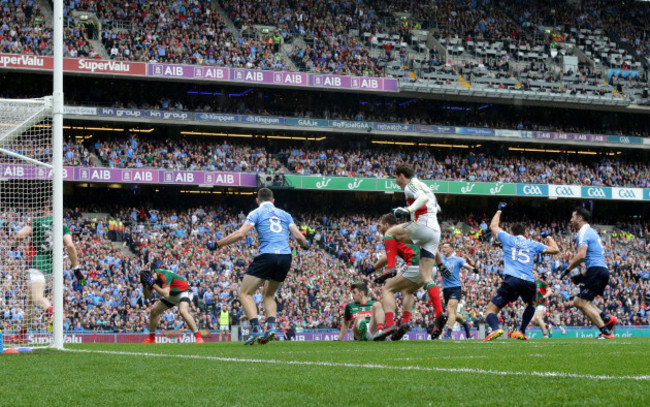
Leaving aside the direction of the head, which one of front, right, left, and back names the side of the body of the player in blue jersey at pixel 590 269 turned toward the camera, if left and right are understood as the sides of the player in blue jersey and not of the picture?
left

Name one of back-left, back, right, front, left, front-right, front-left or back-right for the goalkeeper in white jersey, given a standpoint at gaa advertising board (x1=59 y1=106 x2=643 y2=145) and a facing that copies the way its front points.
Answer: front

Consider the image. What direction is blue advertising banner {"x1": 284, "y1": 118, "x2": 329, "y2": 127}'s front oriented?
toward the camera

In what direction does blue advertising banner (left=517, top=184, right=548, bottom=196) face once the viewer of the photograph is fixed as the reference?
facing the viewer

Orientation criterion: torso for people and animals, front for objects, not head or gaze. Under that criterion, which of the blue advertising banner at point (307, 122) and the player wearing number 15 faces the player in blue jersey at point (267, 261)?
the blue advertising banner

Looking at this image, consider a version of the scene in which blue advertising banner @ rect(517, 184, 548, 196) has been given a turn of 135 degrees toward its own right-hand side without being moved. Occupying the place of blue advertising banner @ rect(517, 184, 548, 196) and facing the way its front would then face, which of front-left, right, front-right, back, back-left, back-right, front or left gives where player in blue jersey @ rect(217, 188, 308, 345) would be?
back-left

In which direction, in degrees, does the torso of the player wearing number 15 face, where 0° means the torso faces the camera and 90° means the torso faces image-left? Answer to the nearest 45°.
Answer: approximately 180°

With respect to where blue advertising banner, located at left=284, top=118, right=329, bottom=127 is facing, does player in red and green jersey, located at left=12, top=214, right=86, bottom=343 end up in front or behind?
in front

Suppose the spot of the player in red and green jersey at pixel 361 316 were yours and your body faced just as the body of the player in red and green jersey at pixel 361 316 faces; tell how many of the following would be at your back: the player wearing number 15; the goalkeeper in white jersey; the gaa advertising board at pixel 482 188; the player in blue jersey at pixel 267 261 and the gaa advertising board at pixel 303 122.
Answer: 2

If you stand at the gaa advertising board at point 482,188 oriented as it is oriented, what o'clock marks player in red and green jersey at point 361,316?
The player in red and green jersey is roughly at 12 o'clock from the gaa advertising board.

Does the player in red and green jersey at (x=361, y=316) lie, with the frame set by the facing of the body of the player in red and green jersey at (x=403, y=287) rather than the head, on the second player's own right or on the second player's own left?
on the second player's own right

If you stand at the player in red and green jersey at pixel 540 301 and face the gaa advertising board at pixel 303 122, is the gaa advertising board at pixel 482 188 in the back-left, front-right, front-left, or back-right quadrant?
front-right

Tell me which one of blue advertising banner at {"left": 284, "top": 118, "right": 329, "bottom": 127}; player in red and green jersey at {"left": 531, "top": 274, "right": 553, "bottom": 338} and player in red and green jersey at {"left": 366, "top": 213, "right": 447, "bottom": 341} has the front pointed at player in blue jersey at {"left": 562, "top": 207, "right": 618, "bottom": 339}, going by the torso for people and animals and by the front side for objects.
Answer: the blue advertising banner

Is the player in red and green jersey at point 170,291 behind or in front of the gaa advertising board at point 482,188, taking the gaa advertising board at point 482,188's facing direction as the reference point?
in front

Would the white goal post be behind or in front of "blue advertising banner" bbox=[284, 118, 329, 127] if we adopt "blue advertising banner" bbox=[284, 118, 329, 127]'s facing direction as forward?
in front
